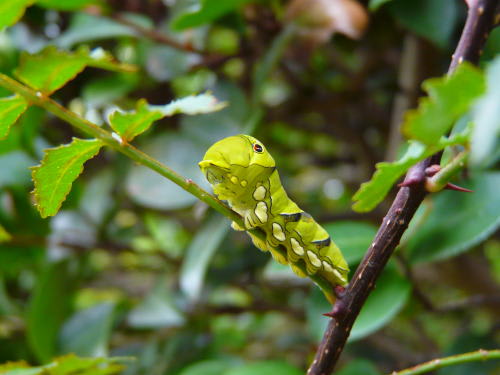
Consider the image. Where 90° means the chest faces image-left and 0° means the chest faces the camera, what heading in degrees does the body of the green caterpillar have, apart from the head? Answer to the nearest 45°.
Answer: approximately 90°
